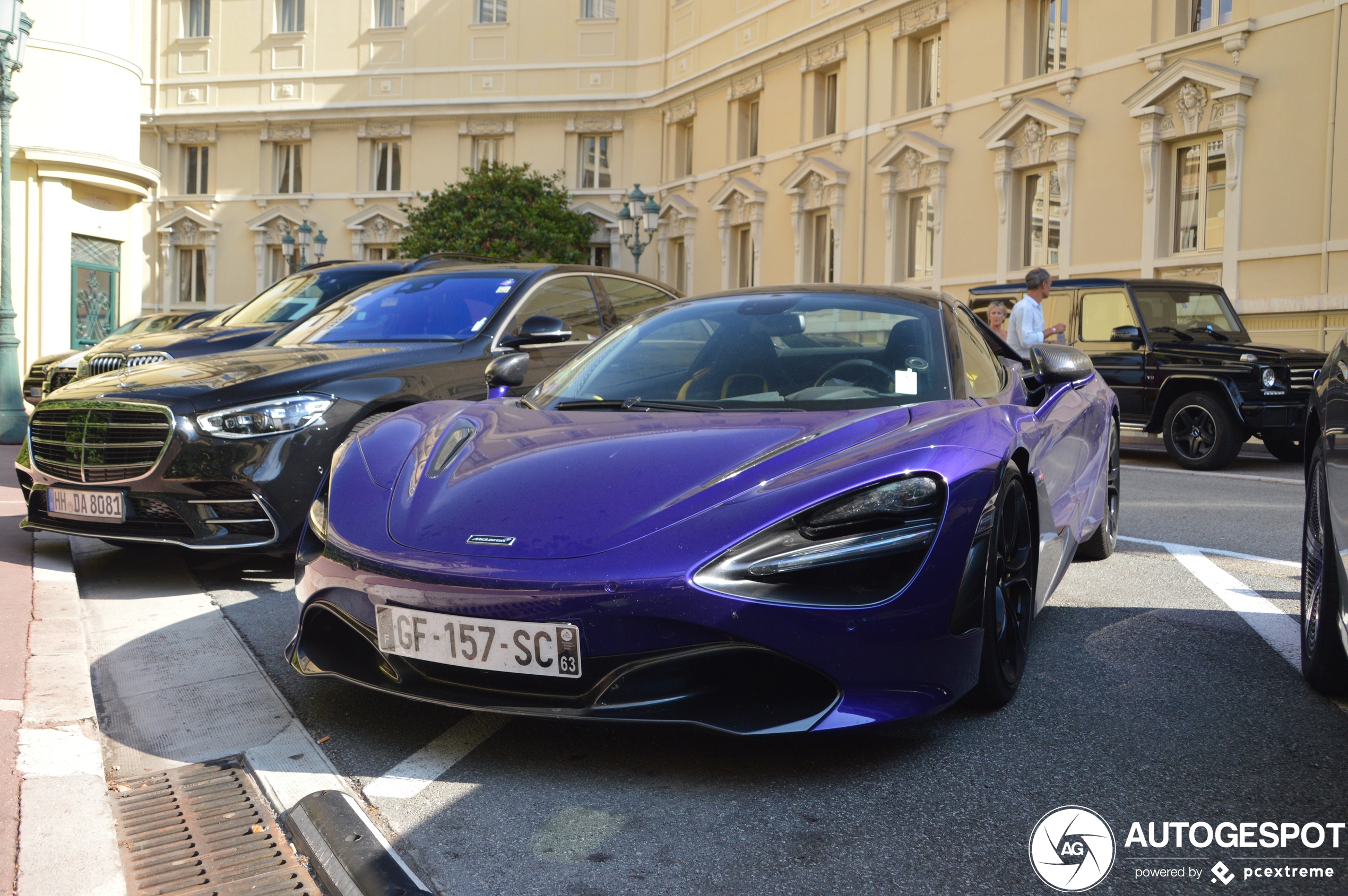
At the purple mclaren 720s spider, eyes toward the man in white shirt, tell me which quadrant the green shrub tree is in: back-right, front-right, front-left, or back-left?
front-left

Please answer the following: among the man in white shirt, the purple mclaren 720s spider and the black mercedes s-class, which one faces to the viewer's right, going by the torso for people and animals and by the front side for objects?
the man in white shirt

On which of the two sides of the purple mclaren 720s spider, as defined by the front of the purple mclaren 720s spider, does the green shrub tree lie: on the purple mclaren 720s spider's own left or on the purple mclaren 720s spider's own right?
on the purple mclaren 720s spider's own right

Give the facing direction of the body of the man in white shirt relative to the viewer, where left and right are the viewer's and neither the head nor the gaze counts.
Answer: facing to the right of the viewer

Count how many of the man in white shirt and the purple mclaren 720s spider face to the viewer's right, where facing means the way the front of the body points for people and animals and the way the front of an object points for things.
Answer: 1

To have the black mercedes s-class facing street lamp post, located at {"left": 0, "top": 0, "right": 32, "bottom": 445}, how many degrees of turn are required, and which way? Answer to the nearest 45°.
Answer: approximately 135° to its right

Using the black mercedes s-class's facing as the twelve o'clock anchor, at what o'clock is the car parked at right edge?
The car parked at right edge is roughly at 9 o'clock from the black mercedes s-class.

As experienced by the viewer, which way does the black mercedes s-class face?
facing the viewer and to the left of the viewer

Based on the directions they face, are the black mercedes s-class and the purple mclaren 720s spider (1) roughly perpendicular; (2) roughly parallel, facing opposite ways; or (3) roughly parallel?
roughly parallel

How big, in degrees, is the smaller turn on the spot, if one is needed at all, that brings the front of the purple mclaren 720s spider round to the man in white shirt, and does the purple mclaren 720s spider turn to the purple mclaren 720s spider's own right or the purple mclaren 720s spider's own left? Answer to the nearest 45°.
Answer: approximately 135° to the purple mclaren 720s spider's own right

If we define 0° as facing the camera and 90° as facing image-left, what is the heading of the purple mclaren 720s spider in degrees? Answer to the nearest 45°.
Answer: approximately 45°

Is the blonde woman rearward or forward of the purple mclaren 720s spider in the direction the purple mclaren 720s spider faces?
rearward
